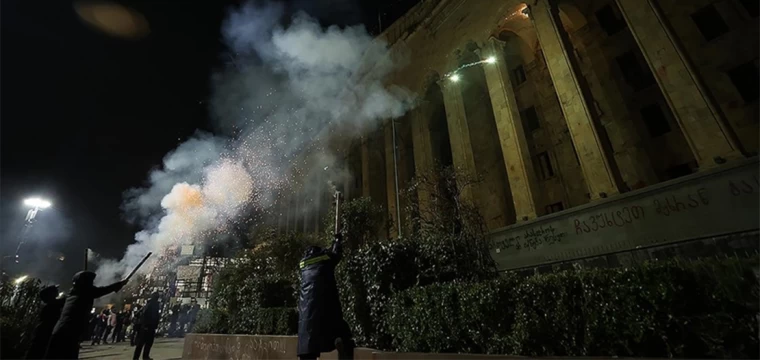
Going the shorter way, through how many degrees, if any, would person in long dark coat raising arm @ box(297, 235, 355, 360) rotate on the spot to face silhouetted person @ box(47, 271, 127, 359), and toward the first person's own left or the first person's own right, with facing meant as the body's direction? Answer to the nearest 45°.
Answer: approximately 135° to the first person's own left

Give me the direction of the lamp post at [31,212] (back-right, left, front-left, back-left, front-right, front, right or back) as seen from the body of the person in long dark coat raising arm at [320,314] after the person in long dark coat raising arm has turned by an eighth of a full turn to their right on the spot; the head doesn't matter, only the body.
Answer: back-left

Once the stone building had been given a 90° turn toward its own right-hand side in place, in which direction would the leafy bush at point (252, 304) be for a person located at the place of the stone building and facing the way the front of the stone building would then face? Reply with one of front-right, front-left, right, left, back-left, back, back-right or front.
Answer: left

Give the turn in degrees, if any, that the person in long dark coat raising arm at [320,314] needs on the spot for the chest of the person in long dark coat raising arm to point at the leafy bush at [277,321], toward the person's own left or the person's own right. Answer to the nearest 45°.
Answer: approximately 45° to the person's own left

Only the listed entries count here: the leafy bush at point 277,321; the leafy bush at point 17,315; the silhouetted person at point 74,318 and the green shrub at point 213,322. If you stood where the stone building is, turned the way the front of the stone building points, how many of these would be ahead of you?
4

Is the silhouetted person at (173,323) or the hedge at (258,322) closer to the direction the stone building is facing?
the hedge

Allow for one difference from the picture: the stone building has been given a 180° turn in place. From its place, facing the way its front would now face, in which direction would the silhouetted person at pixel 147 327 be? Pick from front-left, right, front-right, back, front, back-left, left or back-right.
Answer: back

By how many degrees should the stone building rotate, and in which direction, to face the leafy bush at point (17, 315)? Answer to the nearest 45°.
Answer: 0° — it already faces it

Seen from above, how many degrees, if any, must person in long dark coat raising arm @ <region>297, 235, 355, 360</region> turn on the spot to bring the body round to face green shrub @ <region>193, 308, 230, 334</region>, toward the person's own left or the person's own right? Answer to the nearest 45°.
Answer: approximately 90° to the person's own left

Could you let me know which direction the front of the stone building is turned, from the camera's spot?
facing the viewer and to the left of the viewer

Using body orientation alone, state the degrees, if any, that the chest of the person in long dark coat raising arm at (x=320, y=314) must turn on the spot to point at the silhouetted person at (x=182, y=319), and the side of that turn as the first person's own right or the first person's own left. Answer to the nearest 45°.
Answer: approximately 90° to the first person's own left

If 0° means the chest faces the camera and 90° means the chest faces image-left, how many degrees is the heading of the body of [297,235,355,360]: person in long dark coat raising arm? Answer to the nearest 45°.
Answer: approximately 225°

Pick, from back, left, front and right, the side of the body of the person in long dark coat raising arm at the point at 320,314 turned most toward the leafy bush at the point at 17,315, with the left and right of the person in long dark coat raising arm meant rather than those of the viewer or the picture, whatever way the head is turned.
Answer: left

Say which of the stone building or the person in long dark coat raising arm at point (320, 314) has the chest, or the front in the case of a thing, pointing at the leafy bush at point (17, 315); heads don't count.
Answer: the stone building

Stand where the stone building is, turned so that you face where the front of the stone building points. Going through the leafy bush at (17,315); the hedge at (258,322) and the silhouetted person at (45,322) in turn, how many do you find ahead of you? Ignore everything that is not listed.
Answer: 3
